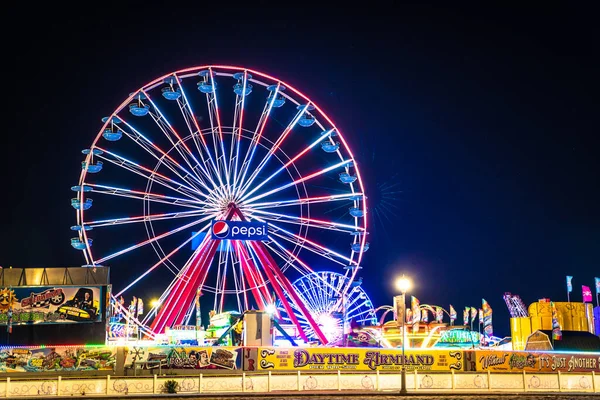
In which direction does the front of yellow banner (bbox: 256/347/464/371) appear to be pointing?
toward the camera

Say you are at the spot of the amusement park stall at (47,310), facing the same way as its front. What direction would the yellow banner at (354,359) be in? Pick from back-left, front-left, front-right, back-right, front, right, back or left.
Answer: front-left

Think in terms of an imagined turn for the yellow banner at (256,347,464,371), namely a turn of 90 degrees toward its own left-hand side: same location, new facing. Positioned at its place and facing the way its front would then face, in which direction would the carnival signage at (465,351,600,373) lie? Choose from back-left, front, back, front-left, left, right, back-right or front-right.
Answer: front

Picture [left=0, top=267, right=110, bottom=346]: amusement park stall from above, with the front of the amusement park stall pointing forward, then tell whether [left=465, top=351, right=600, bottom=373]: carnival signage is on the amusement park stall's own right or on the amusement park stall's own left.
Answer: on the amusement park stall's own left

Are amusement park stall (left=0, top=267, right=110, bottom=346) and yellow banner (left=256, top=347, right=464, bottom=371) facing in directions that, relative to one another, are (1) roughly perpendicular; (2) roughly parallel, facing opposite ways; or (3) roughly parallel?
roughly parallel

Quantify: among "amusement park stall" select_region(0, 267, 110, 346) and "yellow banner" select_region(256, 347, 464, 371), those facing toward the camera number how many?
2
